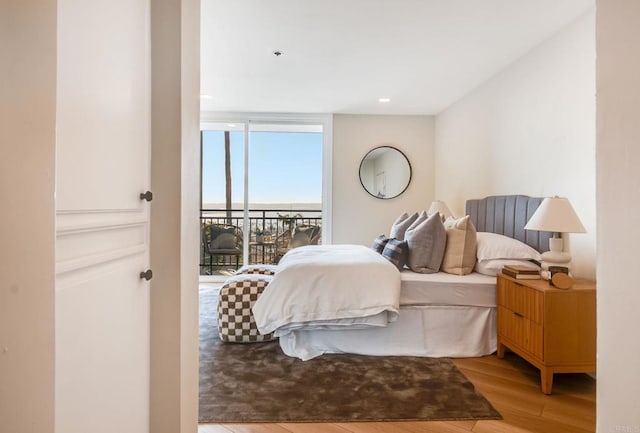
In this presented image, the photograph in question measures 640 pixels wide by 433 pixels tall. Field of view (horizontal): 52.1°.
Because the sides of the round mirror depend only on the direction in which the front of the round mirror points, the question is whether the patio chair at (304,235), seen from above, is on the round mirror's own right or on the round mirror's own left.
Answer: on the round mirror's own right

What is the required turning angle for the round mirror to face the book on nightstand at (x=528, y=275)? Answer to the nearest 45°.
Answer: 0° — it already faces it

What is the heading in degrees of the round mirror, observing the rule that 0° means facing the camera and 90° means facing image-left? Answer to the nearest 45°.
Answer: approximately 0°

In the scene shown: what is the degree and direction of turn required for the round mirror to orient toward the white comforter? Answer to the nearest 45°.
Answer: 0° — it already faces it

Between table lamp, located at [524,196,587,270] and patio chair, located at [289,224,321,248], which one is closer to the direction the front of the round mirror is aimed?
the table lamp

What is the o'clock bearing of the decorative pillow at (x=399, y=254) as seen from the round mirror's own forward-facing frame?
The decorative pillow is roughly at 12 o'clock from the round mirror.

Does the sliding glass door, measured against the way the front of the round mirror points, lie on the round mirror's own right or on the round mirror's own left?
on the round mirror's own right

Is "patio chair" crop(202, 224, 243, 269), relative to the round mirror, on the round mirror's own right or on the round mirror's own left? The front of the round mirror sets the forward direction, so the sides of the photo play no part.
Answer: on the round mirror's own right

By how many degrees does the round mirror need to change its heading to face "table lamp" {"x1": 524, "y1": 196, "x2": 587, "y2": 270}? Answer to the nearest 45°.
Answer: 0° — it already faces it
